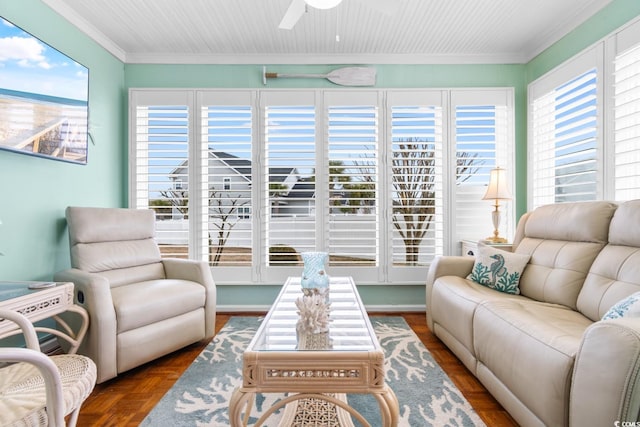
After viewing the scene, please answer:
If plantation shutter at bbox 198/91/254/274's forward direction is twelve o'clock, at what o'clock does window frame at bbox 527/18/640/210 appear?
The window frame is roughly at 10 o'clock from the plantation shutter.

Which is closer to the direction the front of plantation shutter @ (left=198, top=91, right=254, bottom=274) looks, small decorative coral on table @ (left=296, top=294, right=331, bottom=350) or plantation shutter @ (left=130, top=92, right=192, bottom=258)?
the small decorative coral on table

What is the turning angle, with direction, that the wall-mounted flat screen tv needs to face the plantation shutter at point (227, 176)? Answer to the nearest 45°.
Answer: approximately 45° to its left

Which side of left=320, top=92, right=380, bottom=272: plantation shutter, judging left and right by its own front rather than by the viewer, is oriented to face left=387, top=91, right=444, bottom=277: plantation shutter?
left
